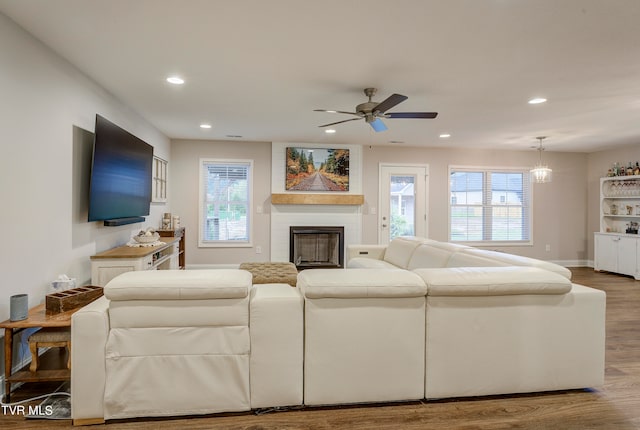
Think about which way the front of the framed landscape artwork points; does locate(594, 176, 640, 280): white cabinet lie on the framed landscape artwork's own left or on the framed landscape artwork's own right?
on the framed landscape artwork's own left

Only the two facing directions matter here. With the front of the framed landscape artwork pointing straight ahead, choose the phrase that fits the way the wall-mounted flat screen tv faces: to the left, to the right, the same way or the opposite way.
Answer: to the left

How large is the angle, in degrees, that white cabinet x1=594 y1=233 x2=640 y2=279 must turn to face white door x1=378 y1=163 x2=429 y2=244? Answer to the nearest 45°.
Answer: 0° — it already faces it

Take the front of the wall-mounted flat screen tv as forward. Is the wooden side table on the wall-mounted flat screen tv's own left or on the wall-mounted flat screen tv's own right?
on the wall-mounted flat screen tv's own right

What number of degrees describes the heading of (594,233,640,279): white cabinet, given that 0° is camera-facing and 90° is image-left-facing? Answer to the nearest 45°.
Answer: approximately 45°

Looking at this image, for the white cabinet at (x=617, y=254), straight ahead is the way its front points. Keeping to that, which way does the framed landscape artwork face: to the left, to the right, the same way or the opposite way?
to the left

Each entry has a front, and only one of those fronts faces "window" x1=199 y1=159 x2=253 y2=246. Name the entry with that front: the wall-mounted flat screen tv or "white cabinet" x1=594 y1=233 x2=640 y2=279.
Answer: the white cabinet

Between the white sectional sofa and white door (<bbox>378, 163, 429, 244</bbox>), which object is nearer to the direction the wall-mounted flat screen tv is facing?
the white sectional sofa

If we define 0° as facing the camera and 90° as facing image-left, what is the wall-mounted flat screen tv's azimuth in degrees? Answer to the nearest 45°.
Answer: approximately 315°

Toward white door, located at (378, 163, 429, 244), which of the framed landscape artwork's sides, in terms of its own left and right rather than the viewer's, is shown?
left
